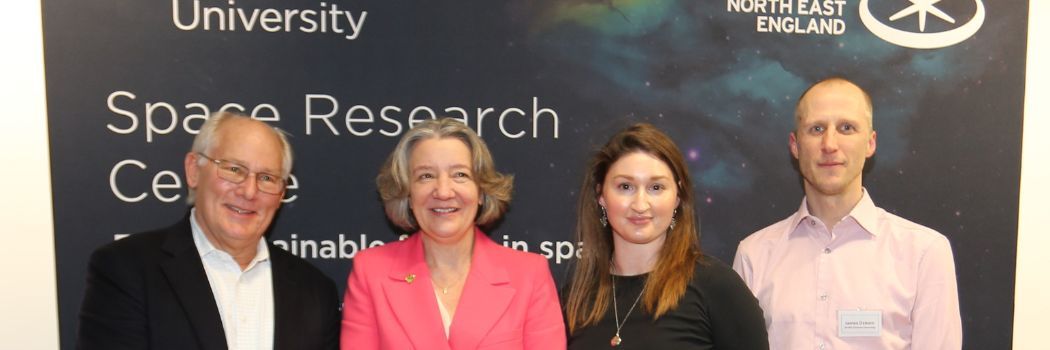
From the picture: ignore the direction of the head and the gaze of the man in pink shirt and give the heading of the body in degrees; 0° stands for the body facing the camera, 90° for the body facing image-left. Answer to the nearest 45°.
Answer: approximately 0°

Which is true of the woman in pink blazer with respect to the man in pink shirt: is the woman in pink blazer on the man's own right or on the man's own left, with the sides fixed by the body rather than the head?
on the man's own right

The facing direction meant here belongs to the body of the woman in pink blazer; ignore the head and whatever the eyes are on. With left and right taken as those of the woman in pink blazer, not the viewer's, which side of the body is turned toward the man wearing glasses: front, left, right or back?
right

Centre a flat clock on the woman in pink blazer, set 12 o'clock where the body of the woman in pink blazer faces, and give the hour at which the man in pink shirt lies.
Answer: The man in pink shirt is roughly at 9 o'clock from the woman in pink blazer.

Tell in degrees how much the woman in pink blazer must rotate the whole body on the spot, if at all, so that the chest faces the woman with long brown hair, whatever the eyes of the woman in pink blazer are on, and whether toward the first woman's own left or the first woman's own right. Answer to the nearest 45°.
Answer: approximately 90° to the first woman's own left

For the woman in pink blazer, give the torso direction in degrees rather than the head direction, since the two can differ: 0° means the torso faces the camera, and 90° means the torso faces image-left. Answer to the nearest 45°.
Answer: approximately 0°

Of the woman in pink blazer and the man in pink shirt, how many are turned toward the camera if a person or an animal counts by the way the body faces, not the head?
2
